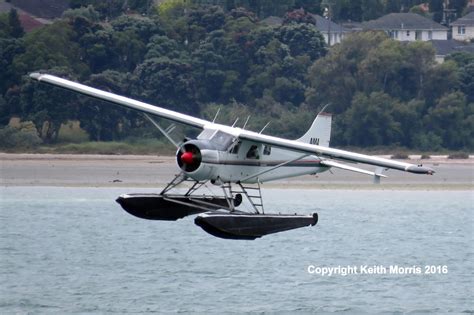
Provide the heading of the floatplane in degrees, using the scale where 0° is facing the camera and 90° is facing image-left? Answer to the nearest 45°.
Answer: approximately 45°
